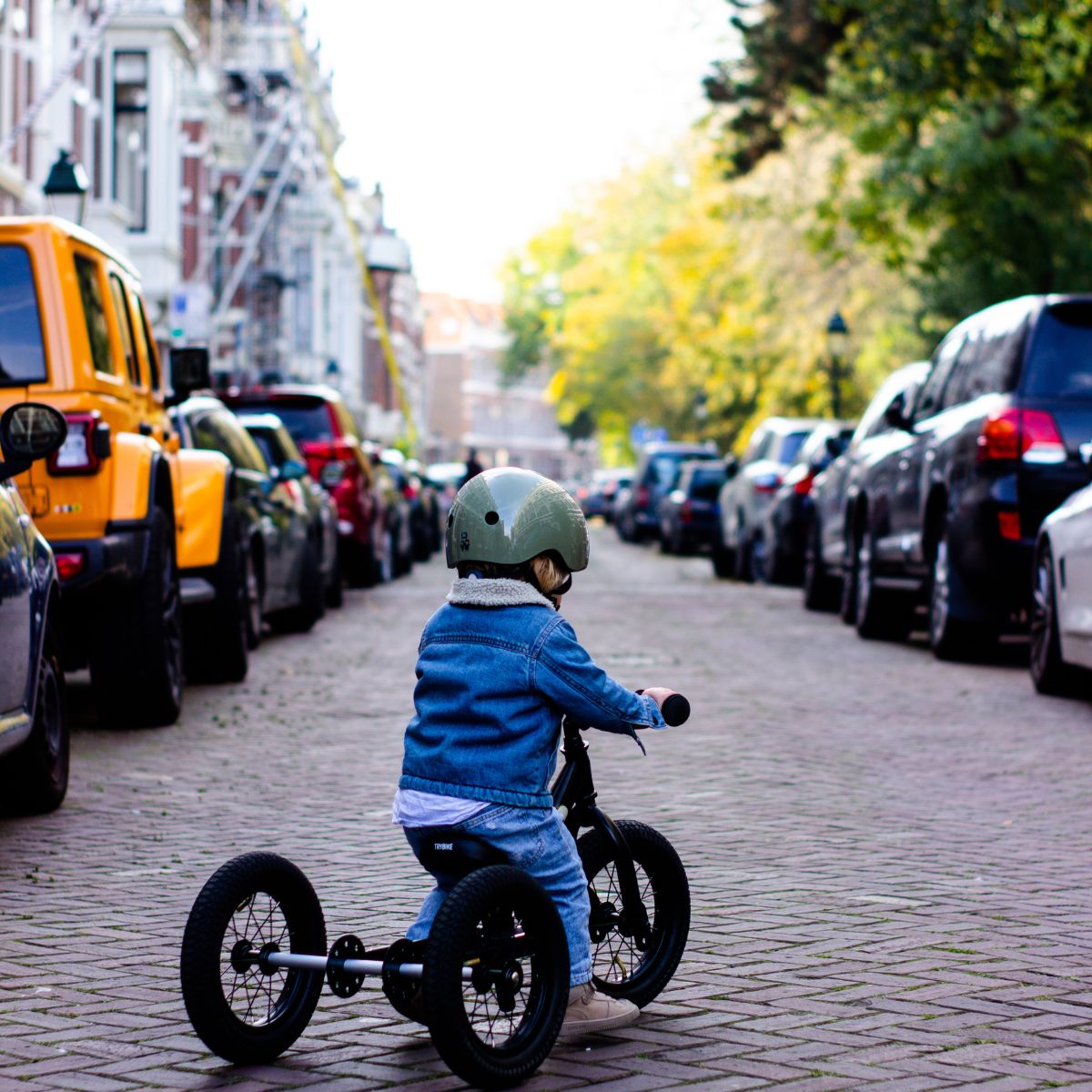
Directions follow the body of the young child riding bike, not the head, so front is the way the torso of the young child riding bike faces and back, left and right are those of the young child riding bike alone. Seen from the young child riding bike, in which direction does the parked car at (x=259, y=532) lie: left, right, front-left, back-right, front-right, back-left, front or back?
front-left

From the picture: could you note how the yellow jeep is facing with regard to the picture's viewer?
facing away from the viewer and to the right of the viewer

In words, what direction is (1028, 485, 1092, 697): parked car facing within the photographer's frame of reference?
facing away from the viewer

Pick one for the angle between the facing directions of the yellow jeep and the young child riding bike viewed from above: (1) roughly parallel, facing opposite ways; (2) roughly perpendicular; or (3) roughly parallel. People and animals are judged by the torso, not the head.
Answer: roughly parallel

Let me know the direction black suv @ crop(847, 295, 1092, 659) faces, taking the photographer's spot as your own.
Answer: facing away from the viewer and to the left of the viewer

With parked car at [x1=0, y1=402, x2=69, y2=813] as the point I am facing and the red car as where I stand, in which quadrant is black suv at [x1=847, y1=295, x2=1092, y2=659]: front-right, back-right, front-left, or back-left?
front-left

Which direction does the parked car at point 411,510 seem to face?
away from the camera

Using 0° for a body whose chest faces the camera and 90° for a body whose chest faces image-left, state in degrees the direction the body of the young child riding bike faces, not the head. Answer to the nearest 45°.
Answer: approximately 225°

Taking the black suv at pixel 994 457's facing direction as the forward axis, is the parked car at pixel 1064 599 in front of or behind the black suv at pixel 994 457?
behind

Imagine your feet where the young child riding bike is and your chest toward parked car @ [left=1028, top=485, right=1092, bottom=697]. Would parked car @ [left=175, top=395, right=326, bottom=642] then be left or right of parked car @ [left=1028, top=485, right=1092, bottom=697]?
left

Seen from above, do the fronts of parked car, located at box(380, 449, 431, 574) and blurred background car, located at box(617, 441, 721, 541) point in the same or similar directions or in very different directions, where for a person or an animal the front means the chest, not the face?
same or similar directions

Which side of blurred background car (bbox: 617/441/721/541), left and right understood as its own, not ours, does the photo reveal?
back

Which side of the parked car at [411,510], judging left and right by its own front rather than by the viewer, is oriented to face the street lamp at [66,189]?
back
